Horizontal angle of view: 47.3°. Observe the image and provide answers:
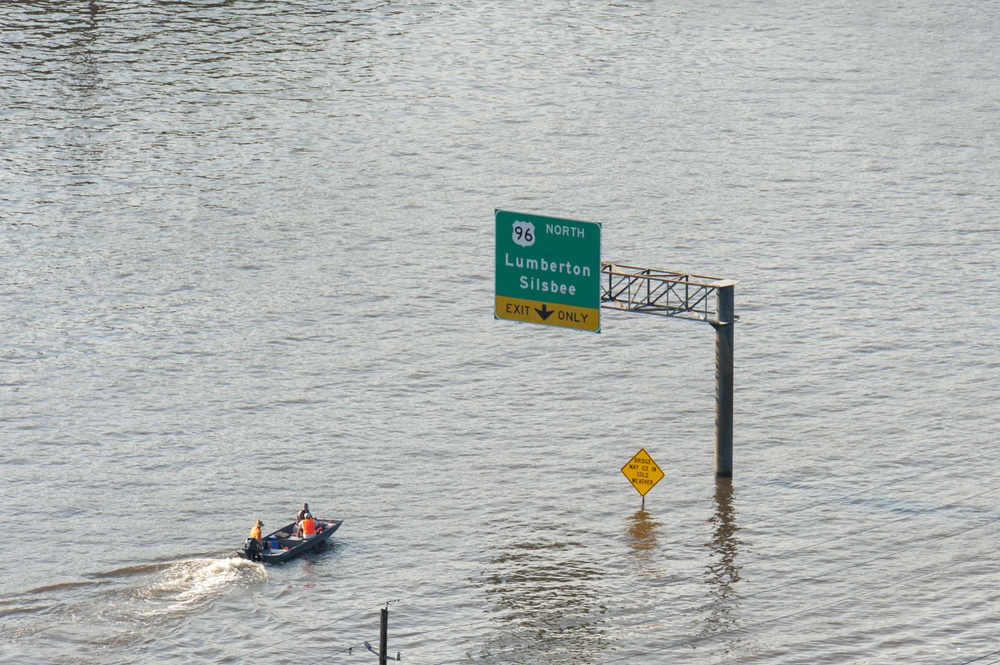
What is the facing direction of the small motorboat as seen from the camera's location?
facing away from the viewer and to the right of the viewer

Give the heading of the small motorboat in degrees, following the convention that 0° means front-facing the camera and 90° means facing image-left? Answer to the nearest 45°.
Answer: approximately 225°
